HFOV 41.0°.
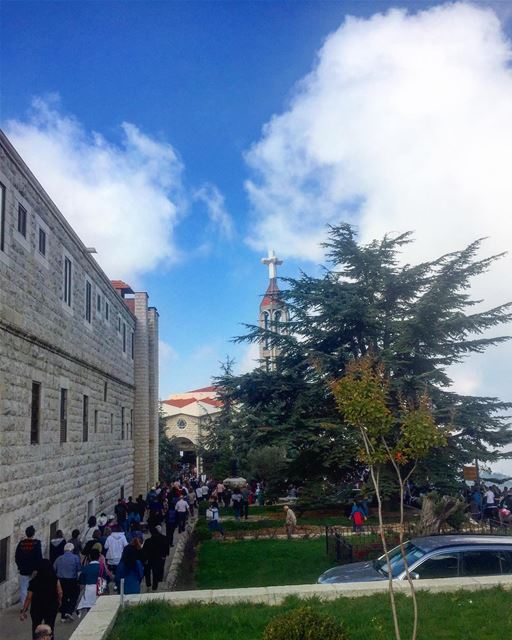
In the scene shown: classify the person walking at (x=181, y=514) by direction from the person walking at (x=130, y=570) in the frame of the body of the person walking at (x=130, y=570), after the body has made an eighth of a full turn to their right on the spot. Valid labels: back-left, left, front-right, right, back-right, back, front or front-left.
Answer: front-left

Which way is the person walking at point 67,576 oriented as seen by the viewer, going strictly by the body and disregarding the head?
away from the camera

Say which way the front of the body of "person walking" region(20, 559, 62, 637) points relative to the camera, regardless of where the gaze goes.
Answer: away from the camera

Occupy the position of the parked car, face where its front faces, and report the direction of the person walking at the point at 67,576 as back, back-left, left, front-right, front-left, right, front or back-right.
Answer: front

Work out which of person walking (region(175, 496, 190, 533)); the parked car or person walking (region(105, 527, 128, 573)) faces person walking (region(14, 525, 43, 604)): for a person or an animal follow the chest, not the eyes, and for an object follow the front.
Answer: the parked car

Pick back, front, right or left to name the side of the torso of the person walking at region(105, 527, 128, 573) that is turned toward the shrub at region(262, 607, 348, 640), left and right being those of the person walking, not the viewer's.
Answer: back

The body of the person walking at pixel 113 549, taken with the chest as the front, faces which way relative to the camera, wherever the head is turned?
away from the camera

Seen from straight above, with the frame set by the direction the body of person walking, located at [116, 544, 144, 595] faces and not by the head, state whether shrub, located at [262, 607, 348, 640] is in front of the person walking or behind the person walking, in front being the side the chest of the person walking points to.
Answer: behind

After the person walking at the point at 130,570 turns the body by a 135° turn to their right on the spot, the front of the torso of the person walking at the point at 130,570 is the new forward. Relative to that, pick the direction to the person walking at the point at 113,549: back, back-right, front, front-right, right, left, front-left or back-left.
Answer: back-left

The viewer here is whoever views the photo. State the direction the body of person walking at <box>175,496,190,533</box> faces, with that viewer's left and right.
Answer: facing away from the viewer

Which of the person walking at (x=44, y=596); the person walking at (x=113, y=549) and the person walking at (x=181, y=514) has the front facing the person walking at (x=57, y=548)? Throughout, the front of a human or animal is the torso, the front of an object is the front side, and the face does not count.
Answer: the person walking at (x=44, y=596)

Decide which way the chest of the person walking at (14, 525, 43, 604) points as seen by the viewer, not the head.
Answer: away from the camera

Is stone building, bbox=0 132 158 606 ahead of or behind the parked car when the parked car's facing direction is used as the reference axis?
ahead

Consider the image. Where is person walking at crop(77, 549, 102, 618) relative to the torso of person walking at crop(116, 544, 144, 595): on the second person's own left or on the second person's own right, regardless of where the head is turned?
on the second person's own left

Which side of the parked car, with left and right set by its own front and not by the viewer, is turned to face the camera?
left

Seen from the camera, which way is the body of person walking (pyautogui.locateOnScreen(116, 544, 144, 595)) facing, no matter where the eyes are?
away from the camera

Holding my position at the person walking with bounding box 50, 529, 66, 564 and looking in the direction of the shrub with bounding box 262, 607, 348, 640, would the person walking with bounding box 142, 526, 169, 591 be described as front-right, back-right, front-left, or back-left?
front-left
